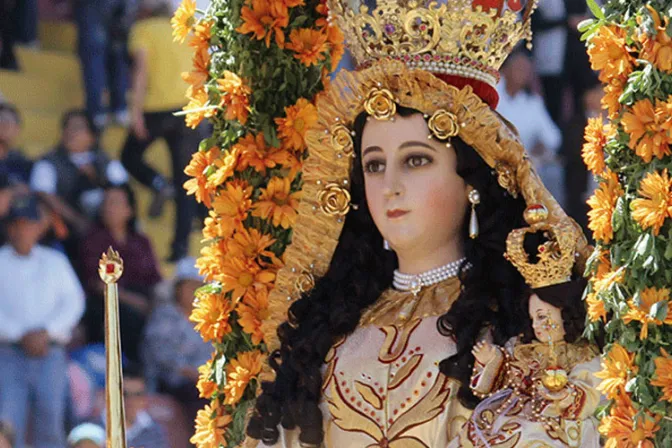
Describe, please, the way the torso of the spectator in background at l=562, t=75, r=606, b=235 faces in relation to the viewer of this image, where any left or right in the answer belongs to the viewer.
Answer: facing the viewer

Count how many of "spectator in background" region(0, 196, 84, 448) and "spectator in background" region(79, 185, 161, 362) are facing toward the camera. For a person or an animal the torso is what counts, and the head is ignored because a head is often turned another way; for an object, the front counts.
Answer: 2

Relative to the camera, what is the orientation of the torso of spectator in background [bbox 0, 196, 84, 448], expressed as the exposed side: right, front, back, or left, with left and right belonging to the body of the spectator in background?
front

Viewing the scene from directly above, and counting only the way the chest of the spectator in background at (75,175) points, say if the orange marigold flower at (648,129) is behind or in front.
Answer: in front

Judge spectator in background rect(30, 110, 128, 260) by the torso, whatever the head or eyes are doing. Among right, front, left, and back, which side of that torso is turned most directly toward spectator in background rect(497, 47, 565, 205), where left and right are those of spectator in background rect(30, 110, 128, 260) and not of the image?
left

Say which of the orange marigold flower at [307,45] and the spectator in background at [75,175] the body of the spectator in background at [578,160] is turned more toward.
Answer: the orange marigold flower

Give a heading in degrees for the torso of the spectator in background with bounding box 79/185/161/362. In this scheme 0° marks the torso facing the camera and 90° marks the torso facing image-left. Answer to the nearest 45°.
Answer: approximately 0°
